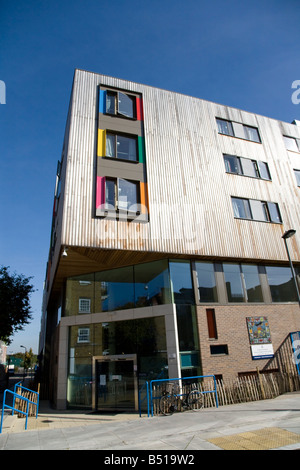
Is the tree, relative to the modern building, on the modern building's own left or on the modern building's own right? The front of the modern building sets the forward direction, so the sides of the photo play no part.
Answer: on the modern building's own right

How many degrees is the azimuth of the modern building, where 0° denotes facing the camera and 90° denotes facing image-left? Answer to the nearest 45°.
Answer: approximately 0°
